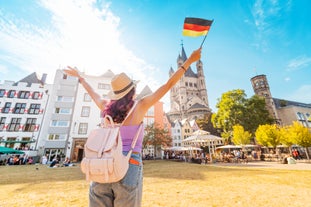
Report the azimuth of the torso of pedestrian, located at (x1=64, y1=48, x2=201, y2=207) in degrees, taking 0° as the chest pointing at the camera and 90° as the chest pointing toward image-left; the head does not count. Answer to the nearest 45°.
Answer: approximately 225°

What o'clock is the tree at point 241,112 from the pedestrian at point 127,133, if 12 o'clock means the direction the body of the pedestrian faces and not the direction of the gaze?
The tree is roughly at 12 o'clock from the pedestrian.

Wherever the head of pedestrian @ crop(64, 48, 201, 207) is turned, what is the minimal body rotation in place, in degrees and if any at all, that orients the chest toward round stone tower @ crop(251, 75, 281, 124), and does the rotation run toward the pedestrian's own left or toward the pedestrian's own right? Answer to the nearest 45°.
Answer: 0° — they already face it

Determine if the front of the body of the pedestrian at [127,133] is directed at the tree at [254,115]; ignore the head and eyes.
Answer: yes

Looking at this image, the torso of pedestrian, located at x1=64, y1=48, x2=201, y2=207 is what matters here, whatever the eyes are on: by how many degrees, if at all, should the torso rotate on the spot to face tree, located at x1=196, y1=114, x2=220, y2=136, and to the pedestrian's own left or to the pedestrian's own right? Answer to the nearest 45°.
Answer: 0° — they already face it

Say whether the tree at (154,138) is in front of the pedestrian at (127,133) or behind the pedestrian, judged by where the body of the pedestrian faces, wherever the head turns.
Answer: in front

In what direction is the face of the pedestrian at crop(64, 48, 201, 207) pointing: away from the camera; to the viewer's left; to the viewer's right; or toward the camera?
away from the camera
